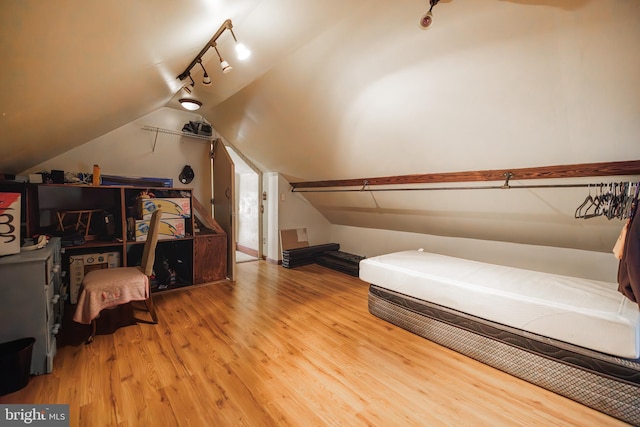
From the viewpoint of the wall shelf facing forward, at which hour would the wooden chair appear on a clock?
The wooden chair is roughly at 2 o'clock from the wall shelf.

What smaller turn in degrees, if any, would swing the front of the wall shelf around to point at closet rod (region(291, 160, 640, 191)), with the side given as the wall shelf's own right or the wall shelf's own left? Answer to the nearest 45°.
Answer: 0° — it already faces it

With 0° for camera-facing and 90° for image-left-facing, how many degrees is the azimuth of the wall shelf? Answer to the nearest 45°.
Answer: approximately 315°

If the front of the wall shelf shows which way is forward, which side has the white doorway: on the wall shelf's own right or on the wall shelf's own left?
on the wall shelf's own left
